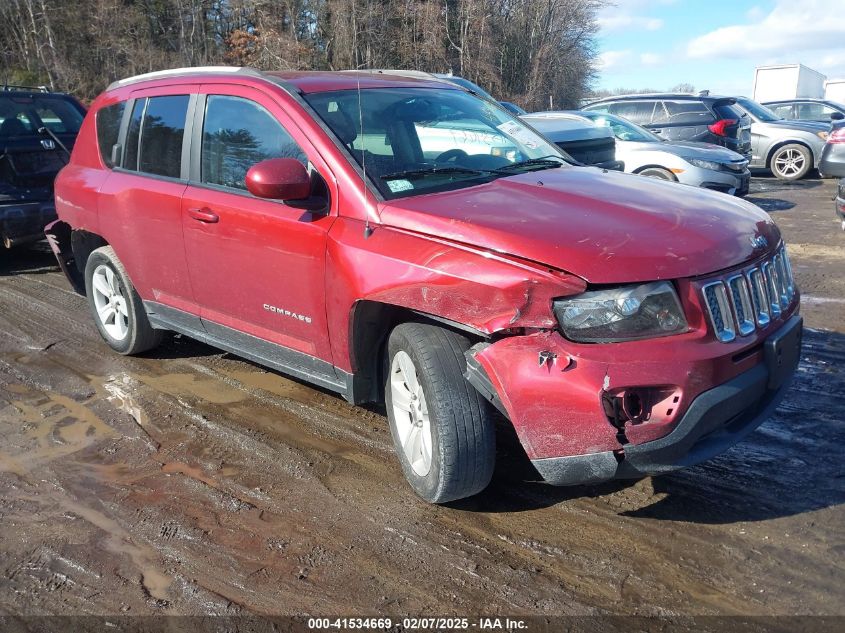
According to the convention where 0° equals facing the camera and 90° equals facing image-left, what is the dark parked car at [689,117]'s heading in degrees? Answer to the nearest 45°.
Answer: approximately 135°

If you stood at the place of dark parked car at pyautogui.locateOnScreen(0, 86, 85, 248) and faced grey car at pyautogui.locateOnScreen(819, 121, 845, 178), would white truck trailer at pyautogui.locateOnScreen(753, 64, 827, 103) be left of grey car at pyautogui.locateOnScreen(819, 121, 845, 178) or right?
left

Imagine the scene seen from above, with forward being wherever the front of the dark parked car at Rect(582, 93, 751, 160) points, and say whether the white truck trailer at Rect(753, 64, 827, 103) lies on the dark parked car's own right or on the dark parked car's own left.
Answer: on the dark parked car's own right

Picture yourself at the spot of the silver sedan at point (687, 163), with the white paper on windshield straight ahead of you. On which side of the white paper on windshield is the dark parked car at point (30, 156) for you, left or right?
right

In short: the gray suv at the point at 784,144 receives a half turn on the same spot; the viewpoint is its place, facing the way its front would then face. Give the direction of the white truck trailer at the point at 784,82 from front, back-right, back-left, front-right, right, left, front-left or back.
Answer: right

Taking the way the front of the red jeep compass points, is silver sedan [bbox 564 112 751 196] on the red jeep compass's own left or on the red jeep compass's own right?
on the red jeep compass's own left

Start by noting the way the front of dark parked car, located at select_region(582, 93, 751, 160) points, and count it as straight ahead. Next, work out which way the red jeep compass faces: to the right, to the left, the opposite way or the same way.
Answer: the opposite way

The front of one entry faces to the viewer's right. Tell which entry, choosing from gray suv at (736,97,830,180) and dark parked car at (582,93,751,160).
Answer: the gray suv

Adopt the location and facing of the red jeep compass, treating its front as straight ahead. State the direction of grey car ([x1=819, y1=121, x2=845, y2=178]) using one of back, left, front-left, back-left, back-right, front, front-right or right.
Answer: left

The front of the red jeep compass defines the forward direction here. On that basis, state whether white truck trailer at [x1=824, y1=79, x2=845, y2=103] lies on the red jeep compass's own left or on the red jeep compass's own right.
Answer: on the red jeep compass's own left
